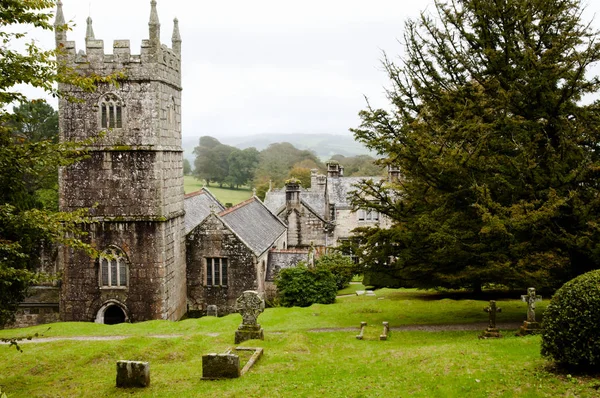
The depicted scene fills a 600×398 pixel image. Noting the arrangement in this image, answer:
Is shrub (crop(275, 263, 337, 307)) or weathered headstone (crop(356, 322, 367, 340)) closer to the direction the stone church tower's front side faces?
the weathered headstone

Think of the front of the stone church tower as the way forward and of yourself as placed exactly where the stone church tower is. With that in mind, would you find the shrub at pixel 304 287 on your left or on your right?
on your left

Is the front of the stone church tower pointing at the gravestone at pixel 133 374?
yes

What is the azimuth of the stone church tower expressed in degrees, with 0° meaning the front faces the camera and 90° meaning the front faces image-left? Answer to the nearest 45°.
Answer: approximately 0°

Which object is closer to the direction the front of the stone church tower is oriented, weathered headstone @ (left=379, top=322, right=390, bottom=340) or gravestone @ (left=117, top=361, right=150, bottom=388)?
the gravestone

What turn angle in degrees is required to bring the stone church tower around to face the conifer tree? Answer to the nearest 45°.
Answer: approximately 45° to its left

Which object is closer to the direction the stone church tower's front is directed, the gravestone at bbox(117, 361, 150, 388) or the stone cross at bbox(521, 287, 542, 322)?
the gravestone

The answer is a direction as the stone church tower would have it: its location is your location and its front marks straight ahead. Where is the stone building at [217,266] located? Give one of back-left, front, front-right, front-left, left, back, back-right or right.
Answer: back-left

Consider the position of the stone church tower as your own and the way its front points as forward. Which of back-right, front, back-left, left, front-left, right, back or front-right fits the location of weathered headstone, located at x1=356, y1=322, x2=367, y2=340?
front-left

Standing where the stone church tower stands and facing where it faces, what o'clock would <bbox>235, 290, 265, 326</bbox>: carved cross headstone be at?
The carved cross headstone is roughly at 11 o'clock from the stone church tower.
